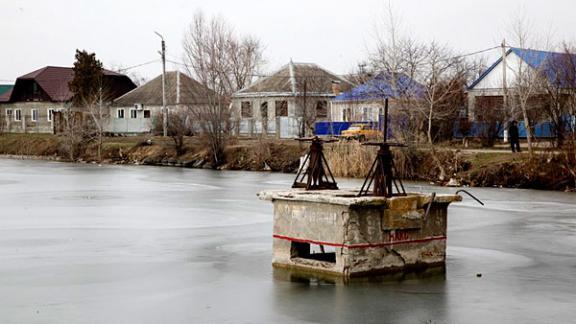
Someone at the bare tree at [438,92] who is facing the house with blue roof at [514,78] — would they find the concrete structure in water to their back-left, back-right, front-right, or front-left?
back-right

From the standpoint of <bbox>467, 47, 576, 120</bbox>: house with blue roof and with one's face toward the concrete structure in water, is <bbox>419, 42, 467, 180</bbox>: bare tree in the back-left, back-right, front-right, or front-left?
front-right

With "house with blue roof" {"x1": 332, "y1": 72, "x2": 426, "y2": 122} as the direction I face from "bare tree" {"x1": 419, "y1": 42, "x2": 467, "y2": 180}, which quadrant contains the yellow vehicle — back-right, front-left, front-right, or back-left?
front-left

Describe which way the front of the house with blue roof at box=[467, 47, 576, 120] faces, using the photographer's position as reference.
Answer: facing the viewer and to the left of the viewer

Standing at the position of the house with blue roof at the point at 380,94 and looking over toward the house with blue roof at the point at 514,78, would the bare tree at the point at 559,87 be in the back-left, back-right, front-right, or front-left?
front-right

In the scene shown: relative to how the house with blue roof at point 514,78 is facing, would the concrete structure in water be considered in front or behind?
in front

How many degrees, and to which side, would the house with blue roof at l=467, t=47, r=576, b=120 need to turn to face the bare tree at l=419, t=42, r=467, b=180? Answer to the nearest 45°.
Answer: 0° — it already faces it

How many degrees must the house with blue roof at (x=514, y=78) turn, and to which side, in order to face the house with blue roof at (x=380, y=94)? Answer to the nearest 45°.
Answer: approximately 45° to its right

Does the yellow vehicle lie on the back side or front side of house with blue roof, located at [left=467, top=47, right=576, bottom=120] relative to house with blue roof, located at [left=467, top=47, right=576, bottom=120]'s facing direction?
on the front side
